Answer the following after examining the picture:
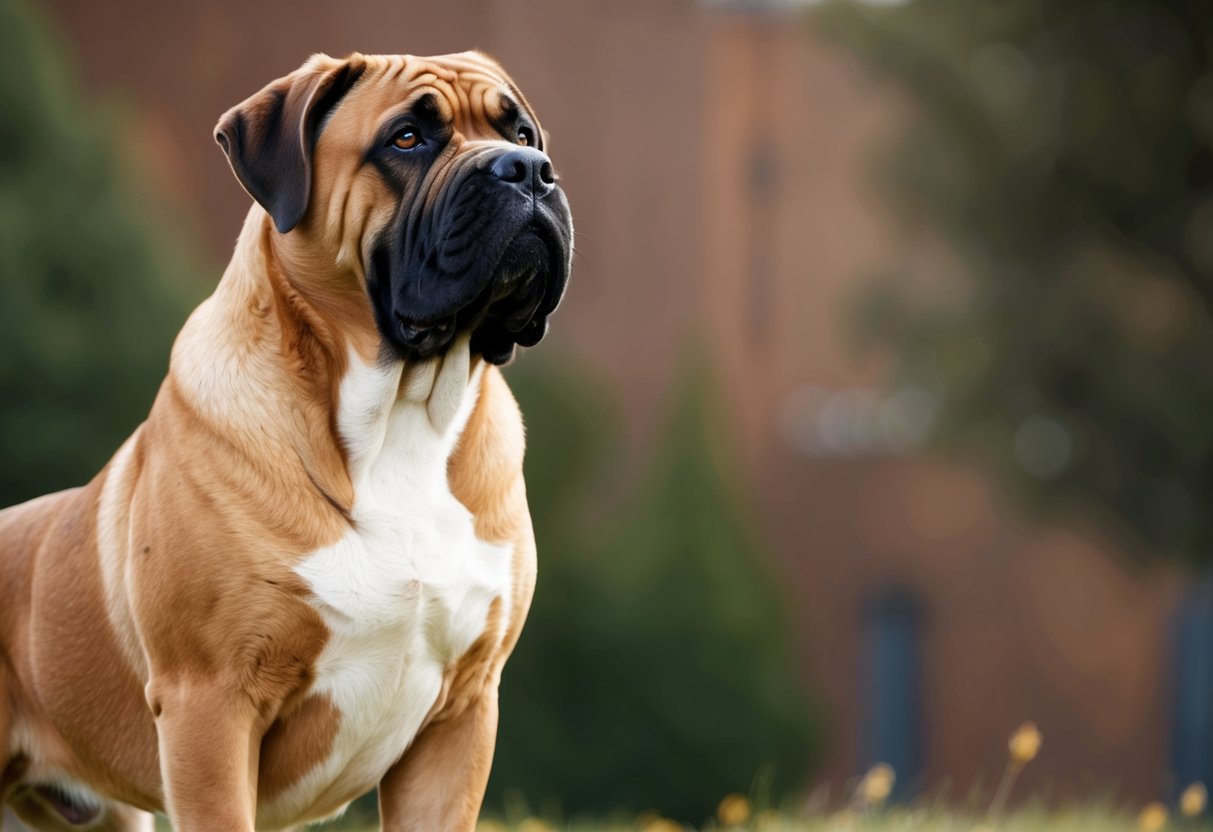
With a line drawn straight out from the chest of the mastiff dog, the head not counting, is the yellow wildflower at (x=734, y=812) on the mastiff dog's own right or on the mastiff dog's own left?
on the mastiff dog's own left

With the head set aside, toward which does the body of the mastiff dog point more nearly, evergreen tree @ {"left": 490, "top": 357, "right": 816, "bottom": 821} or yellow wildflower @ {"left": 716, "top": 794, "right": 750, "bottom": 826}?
the yellow wildflower

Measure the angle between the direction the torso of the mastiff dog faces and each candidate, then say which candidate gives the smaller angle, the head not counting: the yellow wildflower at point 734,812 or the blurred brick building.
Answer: the yellow wildflower

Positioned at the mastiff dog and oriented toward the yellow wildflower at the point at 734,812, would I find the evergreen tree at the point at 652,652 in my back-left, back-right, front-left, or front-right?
front-left

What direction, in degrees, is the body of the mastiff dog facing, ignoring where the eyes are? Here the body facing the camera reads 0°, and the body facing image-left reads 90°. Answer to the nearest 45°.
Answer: approximately 315°

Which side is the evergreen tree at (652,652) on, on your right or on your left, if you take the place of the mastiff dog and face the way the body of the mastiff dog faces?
on your left

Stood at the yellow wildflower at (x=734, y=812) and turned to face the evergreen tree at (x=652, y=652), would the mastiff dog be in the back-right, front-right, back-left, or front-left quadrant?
back-left

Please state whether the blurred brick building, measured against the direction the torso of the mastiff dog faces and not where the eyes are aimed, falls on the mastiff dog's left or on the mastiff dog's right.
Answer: on the mastiff dog's left

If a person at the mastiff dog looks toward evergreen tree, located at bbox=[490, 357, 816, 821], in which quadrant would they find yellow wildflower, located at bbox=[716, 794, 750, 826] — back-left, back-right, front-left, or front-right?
front-right
